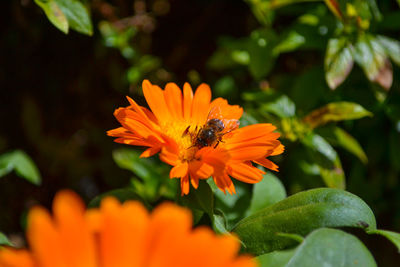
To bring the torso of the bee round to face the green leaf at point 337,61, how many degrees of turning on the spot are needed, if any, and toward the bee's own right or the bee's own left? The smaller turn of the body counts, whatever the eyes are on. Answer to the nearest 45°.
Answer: approximately 180°

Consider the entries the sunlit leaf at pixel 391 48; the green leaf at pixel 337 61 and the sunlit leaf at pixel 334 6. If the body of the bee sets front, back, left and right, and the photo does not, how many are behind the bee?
3

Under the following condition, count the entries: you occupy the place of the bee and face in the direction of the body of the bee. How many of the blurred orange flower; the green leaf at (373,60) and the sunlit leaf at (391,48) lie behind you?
2

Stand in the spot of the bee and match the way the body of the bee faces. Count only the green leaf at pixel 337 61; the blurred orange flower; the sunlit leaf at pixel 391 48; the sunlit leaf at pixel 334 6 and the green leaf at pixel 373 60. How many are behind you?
4

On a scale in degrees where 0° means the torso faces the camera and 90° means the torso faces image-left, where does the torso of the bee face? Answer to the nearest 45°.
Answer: approximately 45°

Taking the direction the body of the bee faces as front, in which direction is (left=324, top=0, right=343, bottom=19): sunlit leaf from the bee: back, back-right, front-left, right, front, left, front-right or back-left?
back

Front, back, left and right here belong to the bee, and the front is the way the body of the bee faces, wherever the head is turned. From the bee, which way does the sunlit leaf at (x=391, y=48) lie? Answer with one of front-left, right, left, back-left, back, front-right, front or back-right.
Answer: back
